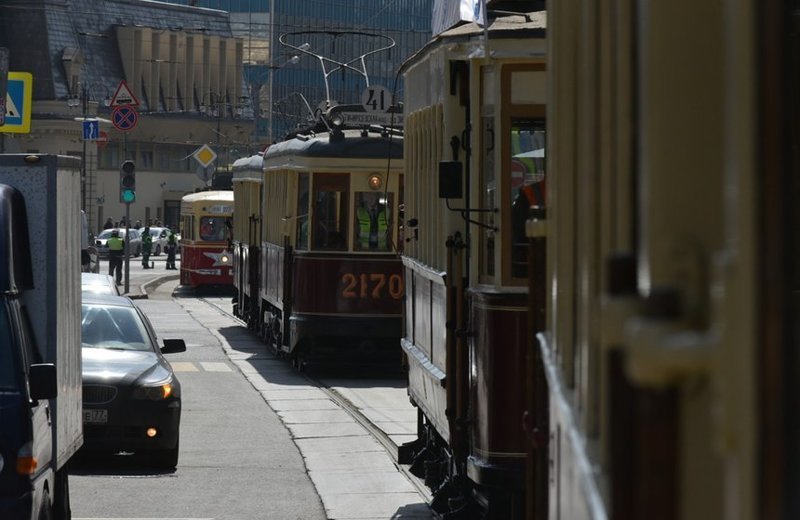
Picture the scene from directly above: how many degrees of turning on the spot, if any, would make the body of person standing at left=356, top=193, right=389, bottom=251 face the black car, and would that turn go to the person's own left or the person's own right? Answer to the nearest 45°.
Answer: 0° — they already face it

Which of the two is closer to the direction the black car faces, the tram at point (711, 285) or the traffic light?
the tram

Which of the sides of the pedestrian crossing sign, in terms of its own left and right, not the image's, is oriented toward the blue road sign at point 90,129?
back

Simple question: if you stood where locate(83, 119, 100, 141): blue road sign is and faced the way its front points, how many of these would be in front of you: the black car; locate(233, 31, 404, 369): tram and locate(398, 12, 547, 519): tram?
3

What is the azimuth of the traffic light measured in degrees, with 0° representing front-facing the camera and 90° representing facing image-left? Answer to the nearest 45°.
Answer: approximately 0°
